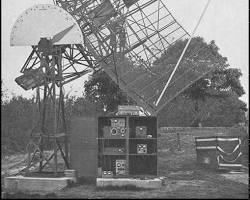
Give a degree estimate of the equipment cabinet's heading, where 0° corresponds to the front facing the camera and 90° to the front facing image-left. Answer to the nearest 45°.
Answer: approximately 0°

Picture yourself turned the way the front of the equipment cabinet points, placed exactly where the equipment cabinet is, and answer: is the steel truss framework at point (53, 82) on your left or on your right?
on your right
